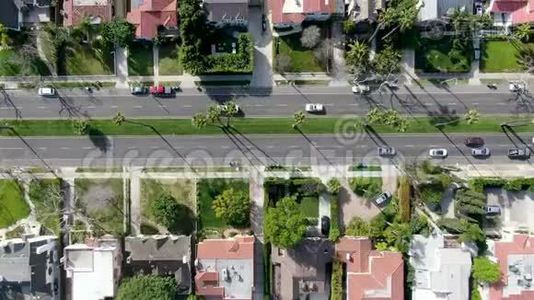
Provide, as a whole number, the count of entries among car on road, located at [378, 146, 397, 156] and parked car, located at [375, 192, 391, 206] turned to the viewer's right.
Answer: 1

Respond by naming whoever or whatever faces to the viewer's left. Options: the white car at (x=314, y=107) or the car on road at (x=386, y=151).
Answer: the white car

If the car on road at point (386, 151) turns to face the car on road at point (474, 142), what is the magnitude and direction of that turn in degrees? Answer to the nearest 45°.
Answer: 0° — it already faces it

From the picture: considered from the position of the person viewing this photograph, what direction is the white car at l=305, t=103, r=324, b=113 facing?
facing to the left of the viewer

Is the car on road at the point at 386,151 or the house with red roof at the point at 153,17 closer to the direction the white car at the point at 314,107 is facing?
the house with red roof

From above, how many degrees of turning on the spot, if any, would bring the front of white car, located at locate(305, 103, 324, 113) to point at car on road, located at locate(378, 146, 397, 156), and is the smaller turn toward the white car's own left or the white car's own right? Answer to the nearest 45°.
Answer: approximately 180°

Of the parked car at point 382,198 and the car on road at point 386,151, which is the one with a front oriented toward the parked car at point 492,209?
the car on road

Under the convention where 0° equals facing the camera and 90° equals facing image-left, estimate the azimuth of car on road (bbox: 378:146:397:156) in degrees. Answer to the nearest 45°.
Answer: approximately 270°

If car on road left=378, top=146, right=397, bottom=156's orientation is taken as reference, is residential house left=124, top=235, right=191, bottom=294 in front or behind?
behind

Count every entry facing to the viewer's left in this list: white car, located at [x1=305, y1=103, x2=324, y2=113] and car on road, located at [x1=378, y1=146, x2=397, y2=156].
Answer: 1

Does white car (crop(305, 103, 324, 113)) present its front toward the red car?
yes

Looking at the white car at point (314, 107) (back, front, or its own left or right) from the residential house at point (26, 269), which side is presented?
front

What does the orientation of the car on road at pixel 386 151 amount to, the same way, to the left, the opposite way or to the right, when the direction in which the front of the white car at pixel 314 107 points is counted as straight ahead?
the opposite way

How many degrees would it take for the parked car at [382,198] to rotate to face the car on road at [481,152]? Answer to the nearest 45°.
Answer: approximately 135° to its left
